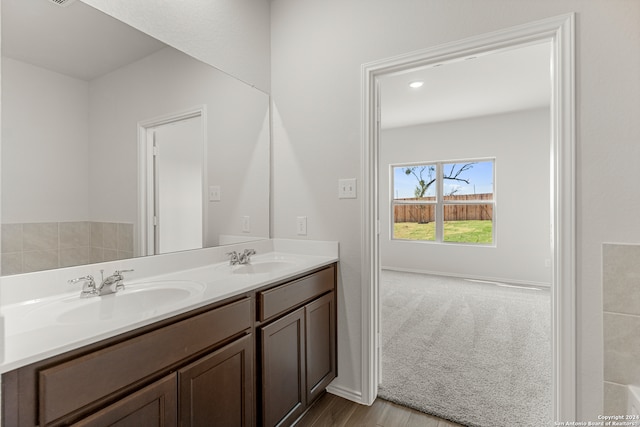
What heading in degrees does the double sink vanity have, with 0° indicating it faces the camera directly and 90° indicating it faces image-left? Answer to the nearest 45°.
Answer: approximately 315°

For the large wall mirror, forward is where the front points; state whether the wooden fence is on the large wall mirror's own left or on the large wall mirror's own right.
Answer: on the large wall mirror's own left

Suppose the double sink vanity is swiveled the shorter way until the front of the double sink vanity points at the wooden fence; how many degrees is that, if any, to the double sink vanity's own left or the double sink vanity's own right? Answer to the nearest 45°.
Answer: approximately 90° to the double sink vanity's own left

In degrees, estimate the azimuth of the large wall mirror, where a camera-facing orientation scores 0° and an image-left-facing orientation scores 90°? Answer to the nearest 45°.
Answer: approximately 315°

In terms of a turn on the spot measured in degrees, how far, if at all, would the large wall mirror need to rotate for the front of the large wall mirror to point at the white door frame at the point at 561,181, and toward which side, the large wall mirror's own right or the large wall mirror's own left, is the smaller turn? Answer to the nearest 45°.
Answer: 0° — it already faces it
